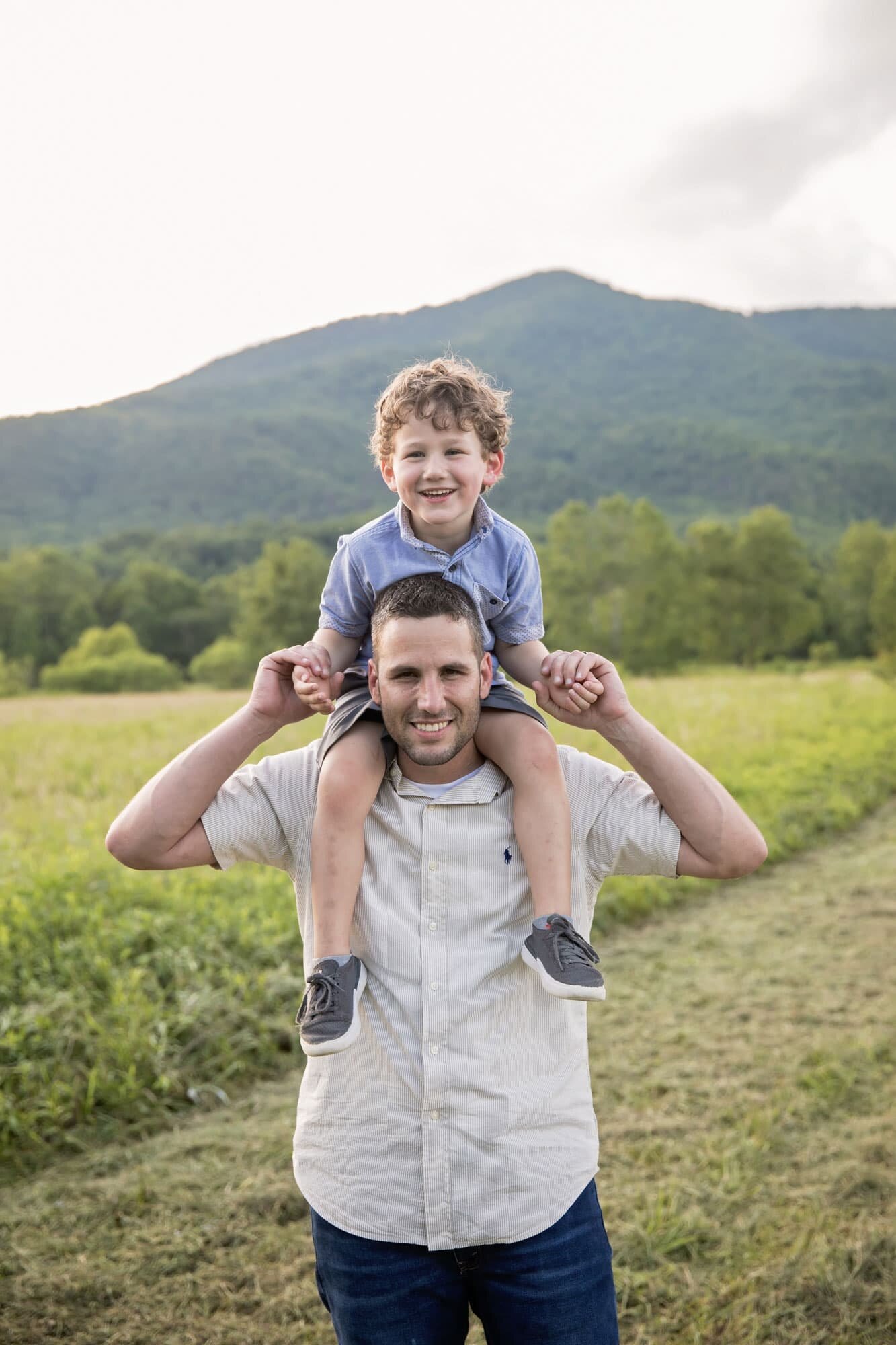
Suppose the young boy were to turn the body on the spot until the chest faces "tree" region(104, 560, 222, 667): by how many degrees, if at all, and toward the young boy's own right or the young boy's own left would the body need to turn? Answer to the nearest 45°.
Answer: approximately 180°

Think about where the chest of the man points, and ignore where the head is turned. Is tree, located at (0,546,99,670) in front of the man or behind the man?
behind

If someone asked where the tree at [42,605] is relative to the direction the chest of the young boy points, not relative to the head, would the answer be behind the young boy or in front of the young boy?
behind

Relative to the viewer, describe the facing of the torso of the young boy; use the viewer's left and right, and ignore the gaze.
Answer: facing the viewer

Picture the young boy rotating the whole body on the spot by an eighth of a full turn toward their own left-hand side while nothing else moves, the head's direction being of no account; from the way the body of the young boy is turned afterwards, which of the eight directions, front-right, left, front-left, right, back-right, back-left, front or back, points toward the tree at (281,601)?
back-left

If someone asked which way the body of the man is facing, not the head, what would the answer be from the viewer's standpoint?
toward the camera

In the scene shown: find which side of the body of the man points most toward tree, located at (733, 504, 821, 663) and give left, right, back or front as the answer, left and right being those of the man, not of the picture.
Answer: back

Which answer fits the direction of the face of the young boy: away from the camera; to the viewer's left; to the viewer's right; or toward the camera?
toward the camera

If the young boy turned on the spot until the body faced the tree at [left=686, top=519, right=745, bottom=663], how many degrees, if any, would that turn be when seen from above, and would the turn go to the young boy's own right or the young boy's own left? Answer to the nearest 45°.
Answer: approximately 180°

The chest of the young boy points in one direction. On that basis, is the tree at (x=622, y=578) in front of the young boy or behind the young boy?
behind
